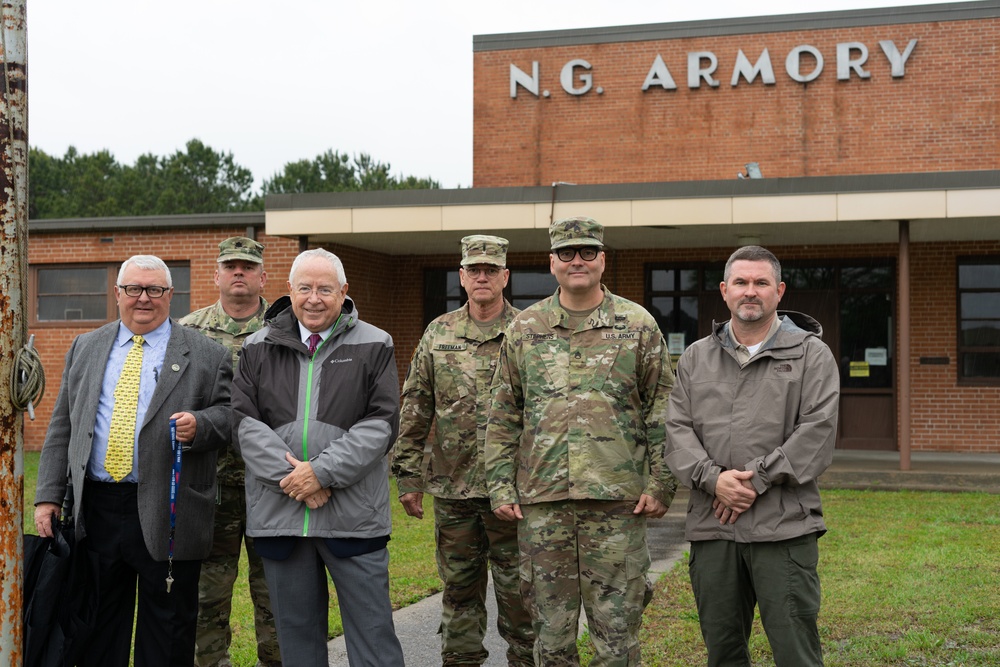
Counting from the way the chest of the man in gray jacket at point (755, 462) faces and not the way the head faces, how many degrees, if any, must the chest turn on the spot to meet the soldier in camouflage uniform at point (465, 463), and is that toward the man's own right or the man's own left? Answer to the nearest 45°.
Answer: approximately 135° to the man's own right

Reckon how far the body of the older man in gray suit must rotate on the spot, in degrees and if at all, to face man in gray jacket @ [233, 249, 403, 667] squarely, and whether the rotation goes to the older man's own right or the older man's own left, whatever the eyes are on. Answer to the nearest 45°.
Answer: approximately 45° to the older man's own left

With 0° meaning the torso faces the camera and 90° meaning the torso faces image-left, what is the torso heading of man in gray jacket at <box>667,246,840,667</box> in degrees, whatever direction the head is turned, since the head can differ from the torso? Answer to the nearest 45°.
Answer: approximately 0°

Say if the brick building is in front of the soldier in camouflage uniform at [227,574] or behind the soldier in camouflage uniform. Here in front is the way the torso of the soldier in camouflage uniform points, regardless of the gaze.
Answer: behind

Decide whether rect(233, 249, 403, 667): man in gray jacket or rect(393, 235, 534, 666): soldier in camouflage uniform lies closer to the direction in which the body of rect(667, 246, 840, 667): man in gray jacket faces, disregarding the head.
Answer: the man in gray jacket

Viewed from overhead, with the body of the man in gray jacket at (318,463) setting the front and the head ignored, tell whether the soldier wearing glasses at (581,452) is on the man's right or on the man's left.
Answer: on the man's left

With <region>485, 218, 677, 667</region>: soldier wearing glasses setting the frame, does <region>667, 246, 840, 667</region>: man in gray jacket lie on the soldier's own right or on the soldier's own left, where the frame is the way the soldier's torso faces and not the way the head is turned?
on the soldier's own left
